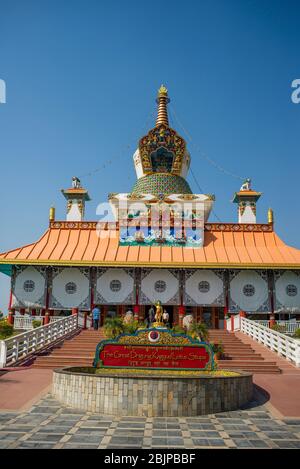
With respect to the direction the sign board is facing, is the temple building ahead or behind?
behind

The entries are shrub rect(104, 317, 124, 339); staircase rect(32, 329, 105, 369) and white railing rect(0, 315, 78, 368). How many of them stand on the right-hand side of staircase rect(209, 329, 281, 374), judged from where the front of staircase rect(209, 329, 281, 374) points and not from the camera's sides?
3

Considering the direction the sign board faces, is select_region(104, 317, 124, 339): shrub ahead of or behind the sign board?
behind

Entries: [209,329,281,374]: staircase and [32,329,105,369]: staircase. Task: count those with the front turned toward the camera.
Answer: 2

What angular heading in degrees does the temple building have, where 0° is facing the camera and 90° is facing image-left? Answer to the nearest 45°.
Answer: approximately 0°

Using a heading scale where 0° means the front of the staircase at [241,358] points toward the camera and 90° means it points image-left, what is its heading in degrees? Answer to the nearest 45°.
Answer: approximately 0°

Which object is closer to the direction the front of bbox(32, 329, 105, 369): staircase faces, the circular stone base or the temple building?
the circular stone base

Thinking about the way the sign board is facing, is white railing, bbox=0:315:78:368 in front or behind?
behind

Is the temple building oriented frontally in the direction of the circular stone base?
yes
